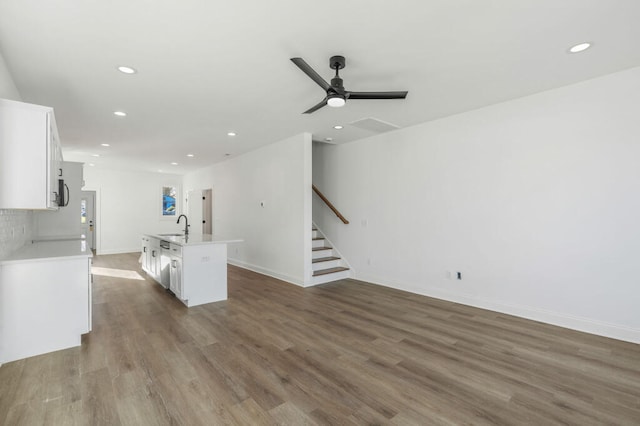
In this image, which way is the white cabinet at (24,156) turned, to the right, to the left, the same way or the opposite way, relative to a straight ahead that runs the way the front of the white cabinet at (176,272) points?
the opposite way

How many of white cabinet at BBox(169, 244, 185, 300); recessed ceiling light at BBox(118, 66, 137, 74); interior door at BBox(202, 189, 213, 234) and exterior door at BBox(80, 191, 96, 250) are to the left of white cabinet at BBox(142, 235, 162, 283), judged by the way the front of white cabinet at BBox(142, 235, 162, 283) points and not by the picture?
2

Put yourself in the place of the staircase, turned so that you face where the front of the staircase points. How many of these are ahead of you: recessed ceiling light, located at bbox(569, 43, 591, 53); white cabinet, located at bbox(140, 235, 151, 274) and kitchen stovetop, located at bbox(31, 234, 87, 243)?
1

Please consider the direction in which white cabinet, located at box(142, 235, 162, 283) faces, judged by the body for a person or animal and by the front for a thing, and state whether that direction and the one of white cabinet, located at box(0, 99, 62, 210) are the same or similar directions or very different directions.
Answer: very different directions

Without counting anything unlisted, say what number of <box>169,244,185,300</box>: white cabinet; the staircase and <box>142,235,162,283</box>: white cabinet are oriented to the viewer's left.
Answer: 2

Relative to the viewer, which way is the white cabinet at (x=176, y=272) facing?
to the viewer's left

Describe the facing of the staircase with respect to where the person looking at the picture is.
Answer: facing the viewer and to the right of the viewer

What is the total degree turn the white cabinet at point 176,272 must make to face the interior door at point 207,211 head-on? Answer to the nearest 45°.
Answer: approximately 90° to its right

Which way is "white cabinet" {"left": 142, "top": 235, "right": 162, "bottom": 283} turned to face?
to the viewer's left

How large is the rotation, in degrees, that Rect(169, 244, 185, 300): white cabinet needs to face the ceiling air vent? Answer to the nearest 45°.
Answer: approximately 180°

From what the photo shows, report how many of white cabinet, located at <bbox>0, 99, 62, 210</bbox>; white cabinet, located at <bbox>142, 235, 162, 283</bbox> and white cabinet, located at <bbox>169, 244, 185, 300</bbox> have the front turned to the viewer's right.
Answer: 1

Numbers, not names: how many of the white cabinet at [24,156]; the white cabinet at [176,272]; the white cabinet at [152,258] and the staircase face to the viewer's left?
2

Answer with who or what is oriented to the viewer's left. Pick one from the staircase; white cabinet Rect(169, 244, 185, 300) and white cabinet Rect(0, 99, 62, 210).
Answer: white cabinet Rect(169, 244, 185, 300)
